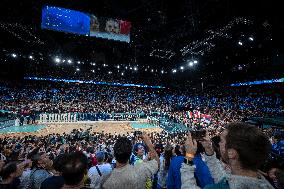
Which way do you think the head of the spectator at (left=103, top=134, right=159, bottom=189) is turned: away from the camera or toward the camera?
away from the camera

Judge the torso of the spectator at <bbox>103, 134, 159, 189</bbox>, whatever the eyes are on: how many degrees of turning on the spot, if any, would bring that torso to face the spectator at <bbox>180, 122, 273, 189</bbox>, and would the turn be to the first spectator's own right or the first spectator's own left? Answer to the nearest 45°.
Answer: approximately 135° to the first spectator's own right

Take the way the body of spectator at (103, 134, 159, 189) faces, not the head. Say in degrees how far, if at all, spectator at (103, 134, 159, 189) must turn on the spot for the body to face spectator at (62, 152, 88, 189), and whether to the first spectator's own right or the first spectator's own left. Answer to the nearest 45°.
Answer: approximately 90° to the first spectator's own left

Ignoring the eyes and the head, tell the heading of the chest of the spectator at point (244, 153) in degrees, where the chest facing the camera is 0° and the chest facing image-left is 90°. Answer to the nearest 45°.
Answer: approximately 135°

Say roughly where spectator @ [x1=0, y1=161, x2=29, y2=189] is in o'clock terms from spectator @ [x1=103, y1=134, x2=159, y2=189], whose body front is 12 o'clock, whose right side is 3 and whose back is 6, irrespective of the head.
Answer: spectator @ [x1=0, y1=161, x2=29, y2=189] is roughly at 10 o'clock from spectator @ [x1=103, y1=134, x2=159, y2=189].

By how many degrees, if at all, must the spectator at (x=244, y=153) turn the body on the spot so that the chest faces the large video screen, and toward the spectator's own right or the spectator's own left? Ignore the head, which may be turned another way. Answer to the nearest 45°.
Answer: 0° — they already face it

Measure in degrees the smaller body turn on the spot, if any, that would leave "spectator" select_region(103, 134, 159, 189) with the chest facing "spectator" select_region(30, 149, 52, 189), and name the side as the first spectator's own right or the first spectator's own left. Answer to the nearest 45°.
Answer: approximately 45° to the first spectator's own left

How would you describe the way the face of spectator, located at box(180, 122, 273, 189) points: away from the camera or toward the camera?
away from the camera

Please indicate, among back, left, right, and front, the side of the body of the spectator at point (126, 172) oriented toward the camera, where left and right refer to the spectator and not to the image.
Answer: back

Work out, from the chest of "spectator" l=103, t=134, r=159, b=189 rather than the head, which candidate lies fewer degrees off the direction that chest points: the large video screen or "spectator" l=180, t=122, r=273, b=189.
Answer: the large video screen

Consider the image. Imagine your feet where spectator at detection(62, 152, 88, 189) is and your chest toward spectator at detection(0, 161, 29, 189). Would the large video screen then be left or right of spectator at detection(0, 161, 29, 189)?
right
